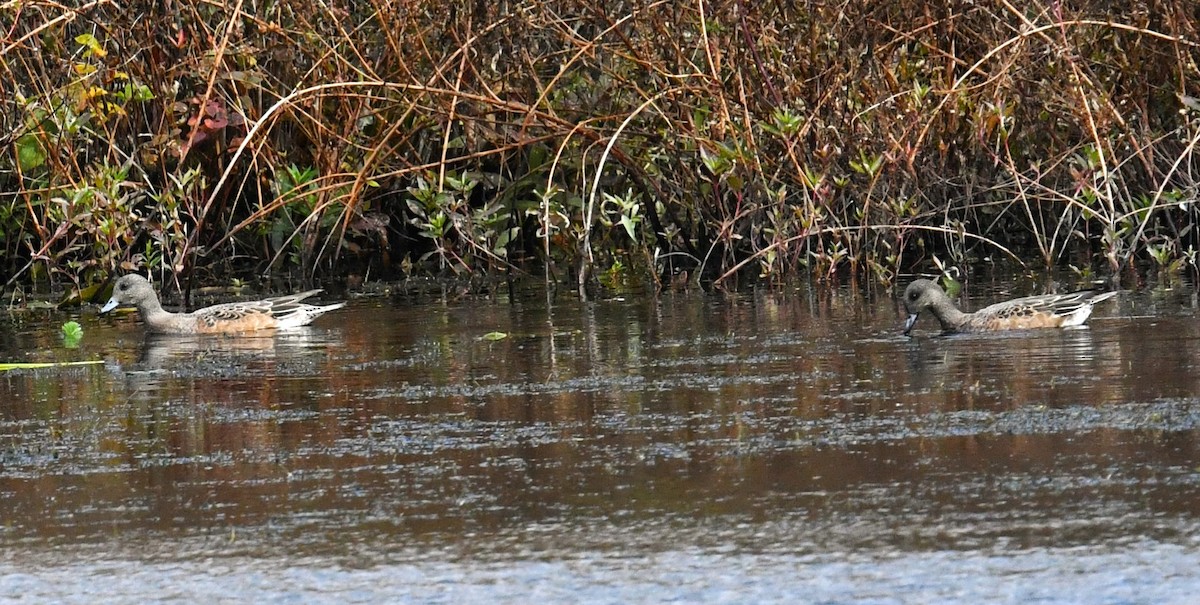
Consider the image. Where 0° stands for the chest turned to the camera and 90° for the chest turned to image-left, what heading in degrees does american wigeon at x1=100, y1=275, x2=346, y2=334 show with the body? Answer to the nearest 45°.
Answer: approximately 90°

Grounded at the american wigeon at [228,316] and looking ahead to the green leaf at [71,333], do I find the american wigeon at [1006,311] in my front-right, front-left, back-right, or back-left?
back-left

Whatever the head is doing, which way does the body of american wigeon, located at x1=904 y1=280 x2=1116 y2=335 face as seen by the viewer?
to the viewer's left

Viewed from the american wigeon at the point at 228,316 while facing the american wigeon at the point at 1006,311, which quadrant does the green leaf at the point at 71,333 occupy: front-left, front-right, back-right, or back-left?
back-right

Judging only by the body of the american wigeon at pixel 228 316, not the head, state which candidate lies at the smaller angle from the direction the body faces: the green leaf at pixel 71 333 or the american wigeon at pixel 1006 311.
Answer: the green leaf

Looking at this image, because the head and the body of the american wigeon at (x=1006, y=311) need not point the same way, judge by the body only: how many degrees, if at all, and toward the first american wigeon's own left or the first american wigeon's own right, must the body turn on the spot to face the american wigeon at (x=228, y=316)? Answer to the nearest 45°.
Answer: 0° — it already faces it

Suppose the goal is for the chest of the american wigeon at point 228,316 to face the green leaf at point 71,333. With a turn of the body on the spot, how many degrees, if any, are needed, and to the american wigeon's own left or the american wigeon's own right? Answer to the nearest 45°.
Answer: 0° — it already faces it

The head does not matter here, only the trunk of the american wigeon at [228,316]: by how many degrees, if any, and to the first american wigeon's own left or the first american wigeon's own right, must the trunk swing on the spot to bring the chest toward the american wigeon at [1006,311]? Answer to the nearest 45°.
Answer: approximately 135° to the first american wigeon's own left
